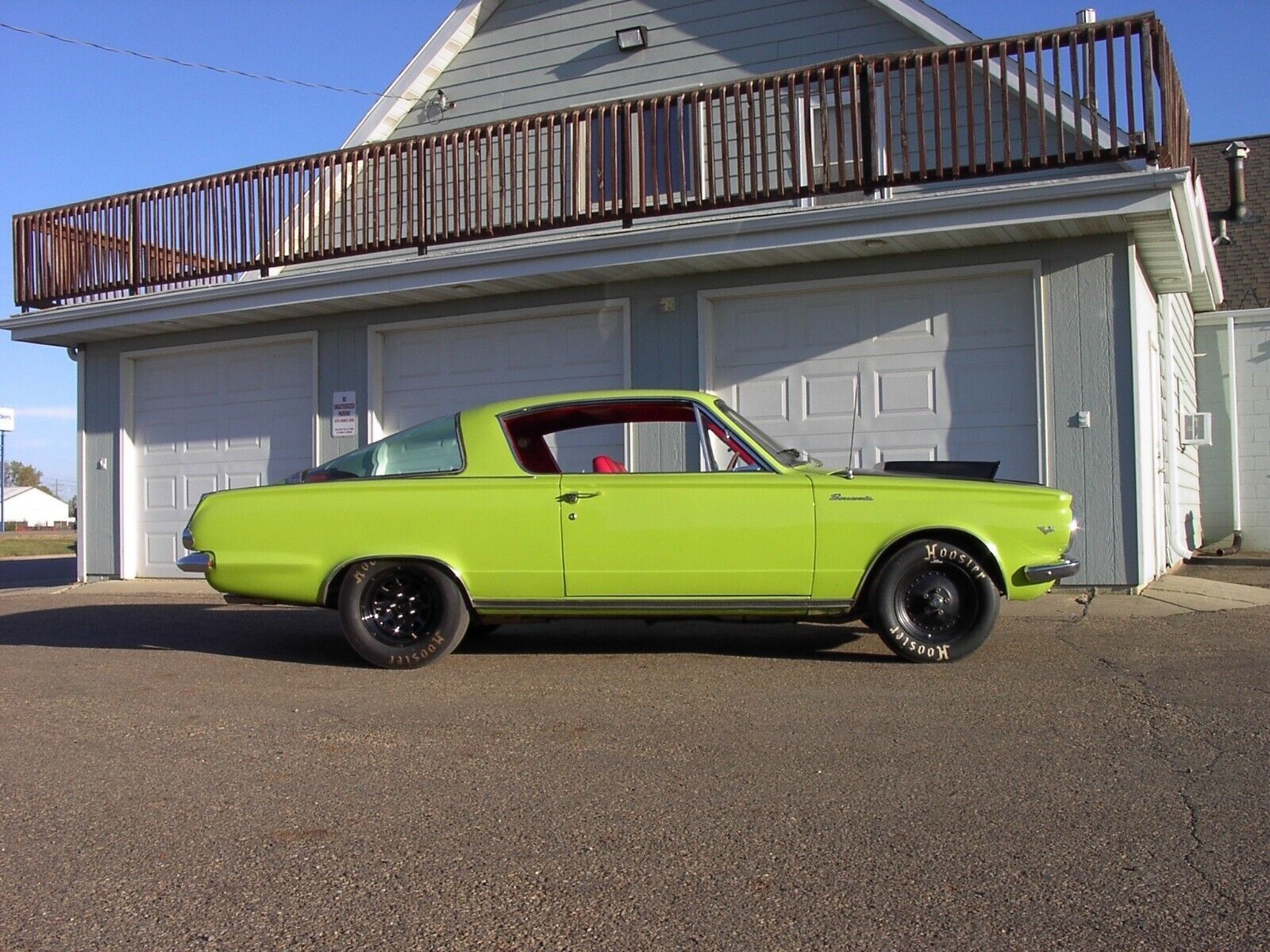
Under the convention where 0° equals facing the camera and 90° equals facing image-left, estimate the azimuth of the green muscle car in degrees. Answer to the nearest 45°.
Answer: approximately 270°

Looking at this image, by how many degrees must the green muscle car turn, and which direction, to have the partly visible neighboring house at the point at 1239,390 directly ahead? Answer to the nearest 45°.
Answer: approximately 45° to its left
